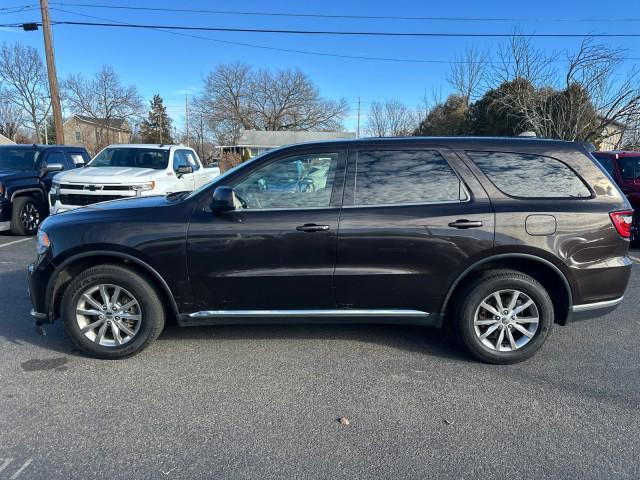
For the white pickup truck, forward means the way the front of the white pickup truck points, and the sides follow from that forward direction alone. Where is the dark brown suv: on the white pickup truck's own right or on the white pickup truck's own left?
on the white pickup truck's own left

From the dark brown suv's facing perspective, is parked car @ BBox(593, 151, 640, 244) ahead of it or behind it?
behind

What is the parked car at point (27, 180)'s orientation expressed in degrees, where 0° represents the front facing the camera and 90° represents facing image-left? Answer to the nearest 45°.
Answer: approximately 45°

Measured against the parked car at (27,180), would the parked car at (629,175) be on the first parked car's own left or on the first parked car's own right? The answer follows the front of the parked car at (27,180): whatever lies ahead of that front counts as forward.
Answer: on the first parked car's own left

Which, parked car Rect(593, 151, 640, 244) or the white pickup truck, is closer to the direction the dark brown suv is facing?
the white pickup truck

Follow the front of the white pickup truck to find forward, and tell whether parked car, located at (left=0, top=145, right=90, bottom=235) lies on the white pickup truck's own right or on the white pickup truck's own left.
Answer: on the white pickup truck's own right

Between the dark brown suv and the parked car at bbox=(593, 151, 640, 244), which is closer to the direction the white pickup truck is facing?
the dark brown suv

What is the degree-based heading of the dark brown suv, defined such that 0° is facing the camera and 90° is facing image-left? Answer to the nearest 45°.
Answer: approximately 90°

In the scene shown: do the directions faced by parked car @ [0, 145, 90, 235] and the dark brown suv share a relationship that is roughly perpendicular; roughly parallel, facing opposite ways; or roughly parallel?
roughly perpendicular

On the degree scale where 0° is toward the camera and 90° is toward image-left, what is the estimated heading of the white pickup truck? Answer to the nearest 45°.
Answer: approximately 45°
